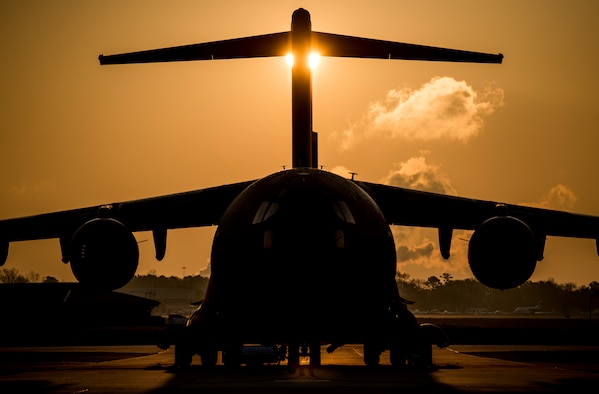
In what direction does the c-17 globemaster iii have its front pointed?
toward the camera
